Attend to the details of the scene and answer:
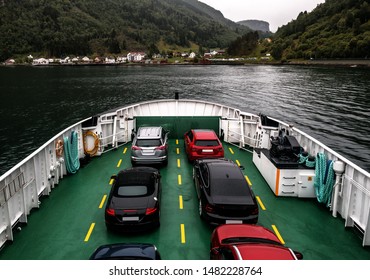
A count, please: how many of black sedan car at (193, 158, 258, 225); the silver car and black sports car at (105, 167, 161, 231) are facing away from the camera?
3

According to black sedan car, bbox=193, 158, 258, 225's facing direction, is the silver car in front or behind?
in front

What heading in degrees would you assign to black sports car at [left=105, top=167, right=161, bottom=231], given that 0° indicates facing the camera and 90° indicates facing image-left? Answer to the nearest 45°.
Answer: approximately 180°

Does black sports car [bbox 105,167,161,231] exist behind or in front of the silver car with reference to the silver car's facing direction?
behind

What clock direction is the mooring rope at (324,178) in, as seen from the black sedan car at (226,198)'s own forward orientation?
The mooring rope is roughly at 2 o'clock from the black sedan car.

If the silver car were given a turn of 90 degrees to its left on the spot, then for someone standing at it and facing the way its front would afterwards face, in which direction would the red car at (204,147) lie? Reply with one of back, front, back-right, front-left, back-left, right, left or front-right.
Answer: back

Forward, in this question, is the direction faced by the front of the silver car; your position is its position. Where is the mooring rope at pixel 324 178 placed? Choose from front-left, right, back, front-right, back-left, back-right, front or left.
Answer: back-right

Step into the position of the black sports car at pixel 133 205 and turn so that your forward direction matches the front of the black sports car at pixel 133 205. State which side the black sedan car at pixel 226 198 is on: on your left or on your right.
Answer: on your right

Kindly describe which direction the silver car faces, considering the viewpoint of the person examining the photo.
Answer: facing away from the viewer

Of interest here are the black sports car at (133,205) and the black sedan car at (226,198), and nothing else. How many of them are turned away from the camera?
2

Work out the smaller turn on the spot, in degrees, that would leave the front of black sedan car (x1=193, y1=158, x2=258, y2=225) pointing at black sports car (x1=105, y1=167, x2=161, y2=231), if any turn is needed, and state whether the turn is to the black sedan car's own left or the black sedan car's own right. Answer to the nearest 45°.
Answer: approximately 90° to the black sedan car's own left

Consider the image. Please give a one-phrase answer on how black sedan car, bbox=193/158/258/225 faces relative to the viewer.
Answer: facing away from the viewer
